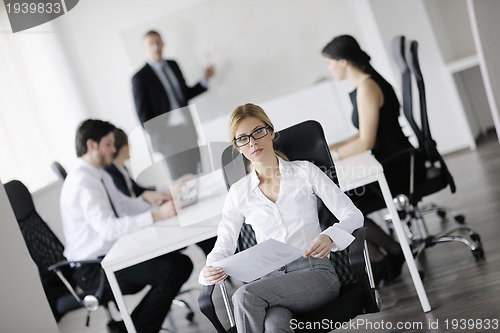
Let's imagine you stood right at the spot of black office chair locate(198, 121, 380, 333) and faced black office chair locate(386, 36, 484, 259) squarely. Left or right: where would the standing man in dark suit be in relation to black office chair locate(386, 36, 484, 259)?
left

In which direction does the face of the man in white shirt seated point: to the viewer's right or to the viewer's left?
to the viewer's right

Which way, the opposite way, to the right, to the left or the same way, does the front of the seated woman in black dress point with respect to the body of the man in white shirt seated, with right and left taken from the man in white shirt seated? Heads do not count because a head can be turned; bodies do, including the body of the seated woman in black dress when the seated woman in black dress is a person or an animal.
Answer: the opposite way

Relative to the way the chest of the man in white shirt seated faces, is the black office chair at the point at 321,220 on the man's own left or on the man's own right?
on the man's own right

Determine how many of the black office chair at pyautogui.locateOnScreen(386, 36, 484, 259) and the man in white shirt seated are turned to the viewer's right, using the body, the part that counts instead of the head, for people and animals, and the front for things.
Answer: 1

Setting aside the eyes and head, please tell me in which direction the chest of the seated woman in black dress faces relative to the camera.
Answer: to the viewer's left

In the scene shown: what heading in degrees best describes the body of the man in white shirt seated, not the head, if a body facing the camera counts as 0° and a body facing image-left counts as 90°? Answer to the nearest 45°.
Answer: approximately 270°

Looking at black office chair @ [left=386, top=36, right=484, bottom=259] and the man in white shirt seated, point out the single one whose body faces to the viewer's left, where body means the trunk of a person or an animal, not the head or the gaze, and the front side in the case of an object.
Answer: the black office chair

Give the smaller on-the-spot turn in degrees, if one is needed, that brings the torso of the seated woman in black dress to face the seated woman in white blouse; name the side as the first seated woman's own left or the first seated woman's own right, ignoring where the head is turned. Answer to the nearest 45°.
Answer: approximately 90° to the first seated woman's own left

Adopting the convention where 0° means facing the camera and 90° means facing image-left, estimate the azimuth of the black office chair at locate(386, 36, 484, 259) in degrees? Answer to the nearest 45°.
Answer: approximately 90°
